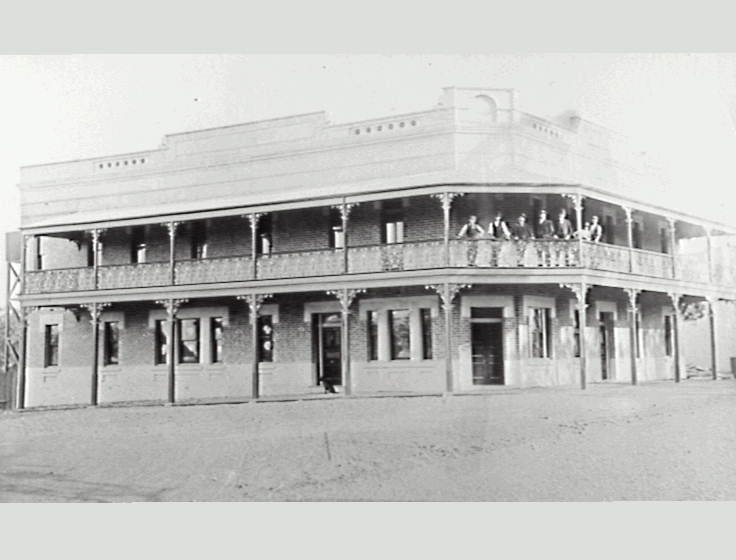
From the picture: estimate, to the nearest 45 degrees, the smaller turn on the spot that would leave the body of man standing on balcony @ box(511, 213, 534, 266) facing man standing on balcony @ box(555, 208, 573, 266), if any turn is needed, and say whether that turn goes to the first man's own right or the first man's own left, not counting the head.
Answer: approximately 90° to the first man's own left

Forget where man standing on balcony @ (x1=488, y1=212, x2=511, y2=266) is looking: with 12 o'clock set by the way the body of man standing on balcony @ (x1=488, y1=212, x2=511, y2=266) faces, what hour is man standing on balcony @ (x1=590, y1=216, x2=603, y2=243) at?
man standing on balcony @ (x1=590, y1=216, x2=603, y2=243) is roughly at 8 o'clock from man standing on balcony @ (x1=488, y1=212, x2=511, y2=266).

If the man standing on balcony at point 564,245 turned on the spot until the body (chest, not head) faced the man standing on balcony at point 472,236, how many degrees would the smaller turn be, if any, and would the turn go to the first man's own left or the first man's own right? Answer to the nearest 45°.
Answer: approximately 90° to the first man's own right

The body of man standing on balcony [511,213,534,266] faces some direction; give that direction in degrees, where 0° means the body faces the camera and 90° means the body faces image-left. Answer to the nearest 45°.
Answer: approximately 0°

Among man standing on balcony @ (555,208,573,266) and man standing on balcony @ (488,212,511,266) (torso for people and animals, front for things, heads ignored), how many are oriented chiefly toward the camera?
2

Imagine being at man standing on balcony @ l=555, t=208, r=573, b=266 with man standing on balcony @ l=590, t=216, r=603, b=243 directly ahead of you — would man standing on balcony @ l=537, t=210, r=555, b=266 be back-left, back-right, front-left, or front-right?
back-left

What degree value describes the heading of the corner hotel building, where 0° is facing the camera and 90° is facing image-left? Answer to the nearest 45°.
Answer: approximately 0°
